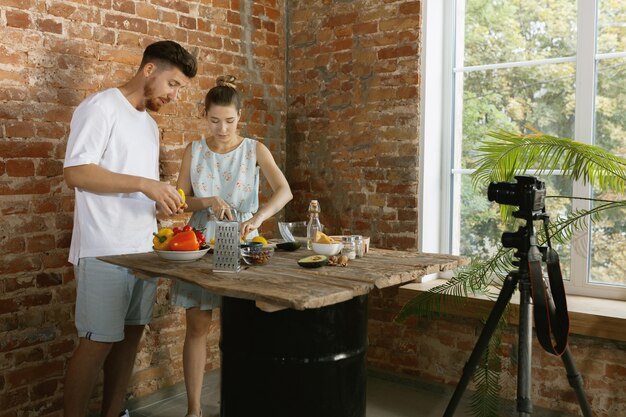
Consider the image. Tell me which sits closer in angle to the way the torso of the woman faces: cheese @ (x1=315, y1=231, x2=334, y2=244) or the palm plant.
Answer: the cheese

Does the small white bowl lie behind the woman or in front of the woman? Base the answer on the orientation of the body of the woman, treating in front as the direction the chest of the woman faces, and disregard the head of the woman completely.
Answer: in front

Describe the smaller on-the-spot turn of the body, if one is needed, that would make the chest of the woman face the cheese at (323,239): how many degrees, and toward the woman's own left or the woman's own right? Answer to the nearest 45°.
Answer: approximately 45° to the woman's own left

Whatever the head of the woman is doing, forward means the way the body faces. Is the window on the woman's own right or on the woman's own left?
on the woman's own left

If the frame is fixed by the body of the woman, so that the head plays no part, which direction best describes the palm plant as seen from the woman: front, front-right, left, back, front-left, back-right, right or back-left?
left

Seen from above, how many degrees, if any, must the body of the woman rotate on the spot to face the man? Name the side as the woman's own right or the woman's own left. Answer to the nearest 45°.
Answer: approximately 45° to the woman's own right

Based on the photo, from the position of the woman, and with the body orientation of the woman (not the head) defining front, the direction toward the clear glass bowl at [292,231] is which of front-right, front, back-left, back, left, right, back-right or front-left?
front-left

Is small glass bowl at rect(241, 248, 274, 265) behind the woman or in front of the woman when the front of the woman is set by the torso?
in front

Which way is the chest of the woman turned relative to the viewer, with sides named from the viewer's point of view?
facing the viewer

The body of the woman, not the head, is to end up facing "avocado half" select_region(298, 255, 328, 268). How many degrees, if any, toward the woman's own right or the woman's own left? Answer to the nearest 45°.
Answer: approximately 45° to the woman's own left

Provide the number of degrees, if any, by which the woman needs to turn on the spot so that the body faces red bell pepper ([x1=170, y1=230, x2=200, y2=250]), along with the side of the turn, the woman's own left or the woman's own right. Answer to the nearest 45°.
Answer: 0° — they already face it
